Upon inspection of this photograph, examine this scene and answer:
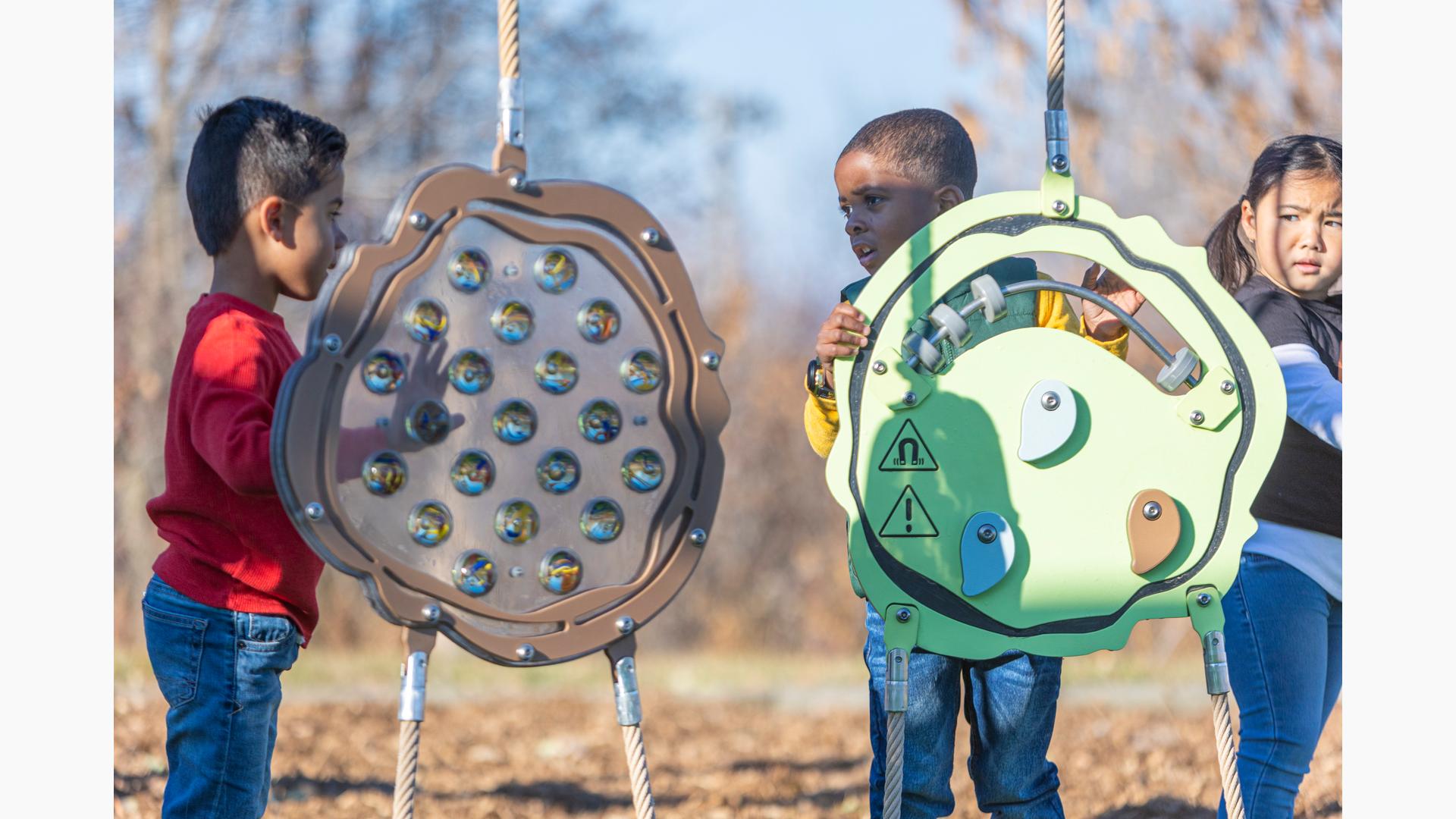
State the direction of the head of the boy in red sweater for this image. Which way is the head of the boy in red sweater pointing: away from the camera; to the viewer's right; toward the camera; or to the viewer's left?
to the viewer's right

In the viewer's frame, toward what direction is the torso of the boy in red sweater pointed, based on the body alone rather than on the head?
to the viewer's right
